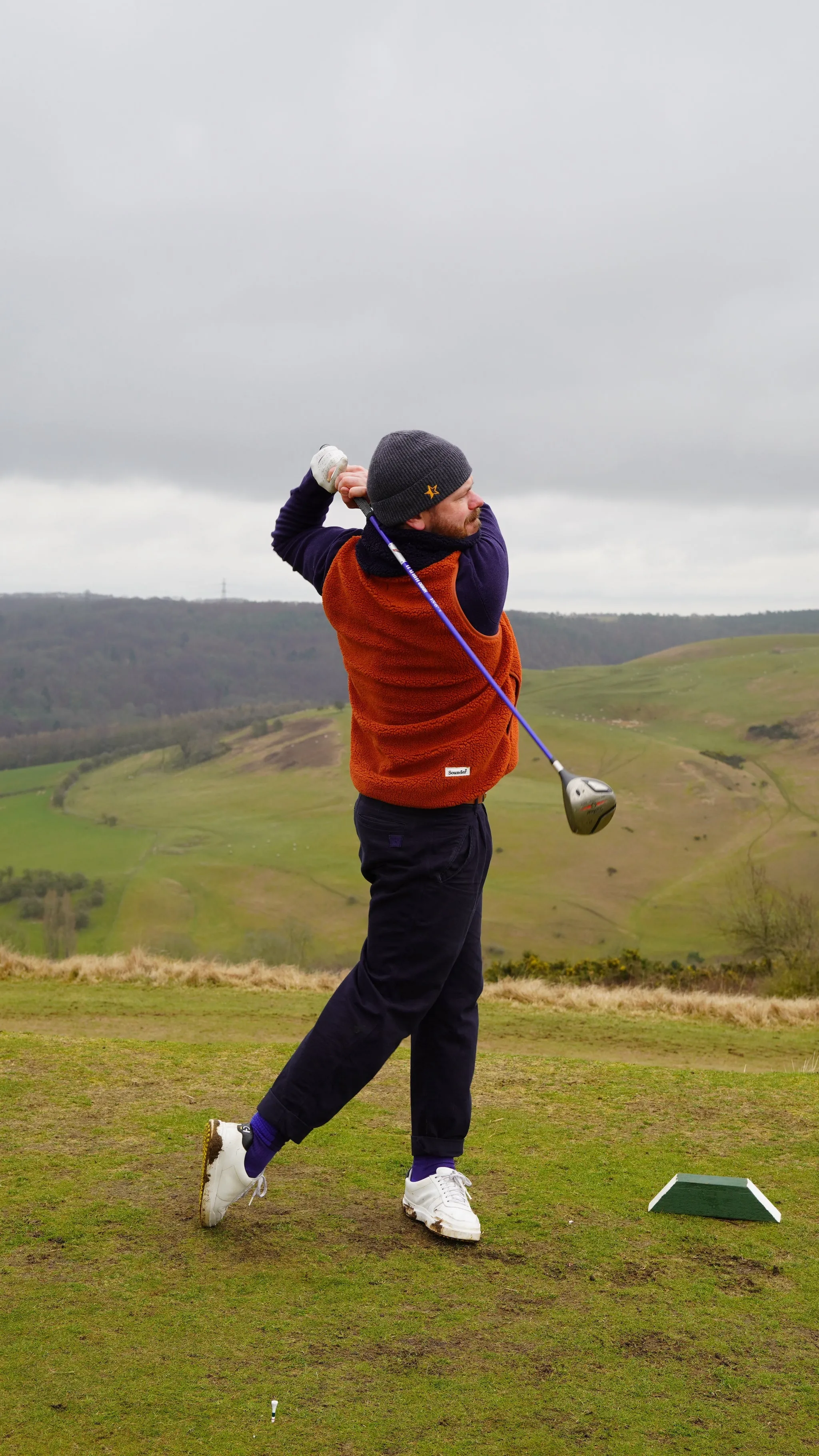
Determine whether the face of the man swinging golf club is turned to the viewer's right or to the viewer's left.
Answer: to the viewer's right

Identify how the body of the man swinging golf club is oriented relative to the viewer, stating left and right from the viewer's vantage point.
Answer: facing away from the viewer and to the right of the viewer

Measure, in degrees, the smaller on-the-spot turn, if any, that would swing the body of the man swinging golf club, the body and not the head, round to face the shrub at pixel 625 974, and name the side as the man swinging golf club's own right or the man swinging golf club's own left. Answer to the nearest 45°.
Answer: approximately 45° to the man swinging golf club's own left
